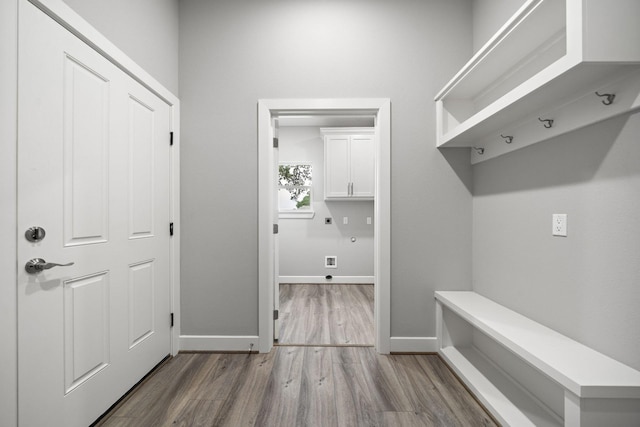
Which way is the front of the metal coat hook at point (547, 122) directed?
to the viewer's left

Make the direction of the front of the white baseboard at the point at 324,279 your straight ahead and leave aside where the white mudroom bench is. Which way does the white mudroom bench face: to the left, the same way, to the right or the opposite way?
to the right

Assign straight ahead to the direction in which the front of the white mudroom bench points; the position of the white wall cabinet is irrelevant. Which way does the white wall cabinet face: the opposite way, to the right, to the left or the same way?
to the left

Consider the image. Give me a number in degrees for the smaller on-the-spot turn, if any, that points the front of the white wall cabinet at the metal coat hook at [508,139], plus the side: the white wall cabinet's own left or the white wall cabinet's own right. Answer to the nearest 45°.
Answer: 0° — it already faces it

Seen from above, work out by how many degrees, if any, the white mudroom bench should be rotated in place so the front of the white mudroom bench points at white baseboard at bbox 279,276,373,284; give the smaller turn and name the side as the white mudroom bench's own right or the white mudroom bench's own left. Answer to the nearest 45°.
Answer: approximately 90° to the white mudroom bench's own right

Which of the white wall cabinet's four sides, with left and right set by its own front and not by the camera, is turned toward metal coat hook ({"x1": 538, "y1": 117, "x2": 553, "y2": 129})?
front

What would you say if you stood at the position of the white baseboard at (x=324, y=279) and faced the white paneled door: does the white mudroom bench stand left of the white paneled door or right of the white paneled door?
left

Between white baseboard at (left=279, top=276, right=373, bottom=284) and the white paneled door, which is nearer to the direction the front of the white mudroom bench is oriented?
the white paneled door

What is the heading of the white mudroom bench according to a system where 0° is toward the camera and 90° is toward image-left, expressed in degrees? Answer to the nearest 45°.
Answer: approximately 45°

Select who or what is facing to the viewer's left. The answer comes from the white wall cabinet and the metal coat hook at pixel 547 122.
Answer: the metal coat hook

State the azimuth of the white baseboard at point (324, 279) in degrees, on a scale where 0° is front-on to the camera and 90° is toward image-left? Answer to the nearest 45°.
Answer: approximately 0°

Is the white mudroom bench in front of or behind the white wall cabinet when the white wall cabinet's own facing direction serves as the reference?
in front
